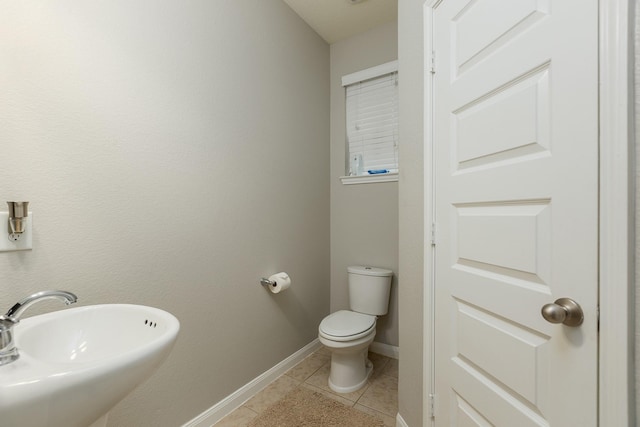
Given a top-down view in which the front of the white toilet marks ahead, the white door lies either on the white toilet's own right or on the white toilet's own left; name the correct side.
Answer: on the white toilet's own left

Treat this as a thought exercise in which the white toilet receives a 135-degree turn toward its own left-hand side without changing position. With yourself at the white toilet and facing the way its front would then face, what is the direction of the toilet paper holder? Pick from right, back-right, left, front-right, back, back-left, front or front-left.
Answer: back

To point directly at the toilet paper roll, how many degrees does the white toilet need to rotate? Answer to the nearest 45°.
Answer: approximately 45° to its right

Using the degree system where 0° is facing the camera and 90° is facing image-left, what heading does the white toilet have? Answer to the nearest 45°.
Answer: approximately 45°

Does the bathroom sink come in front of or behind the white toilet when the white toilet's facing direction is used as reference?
in front

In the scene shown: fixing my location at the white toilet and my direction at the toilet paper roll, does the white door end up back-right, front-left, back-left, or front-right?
back-left
